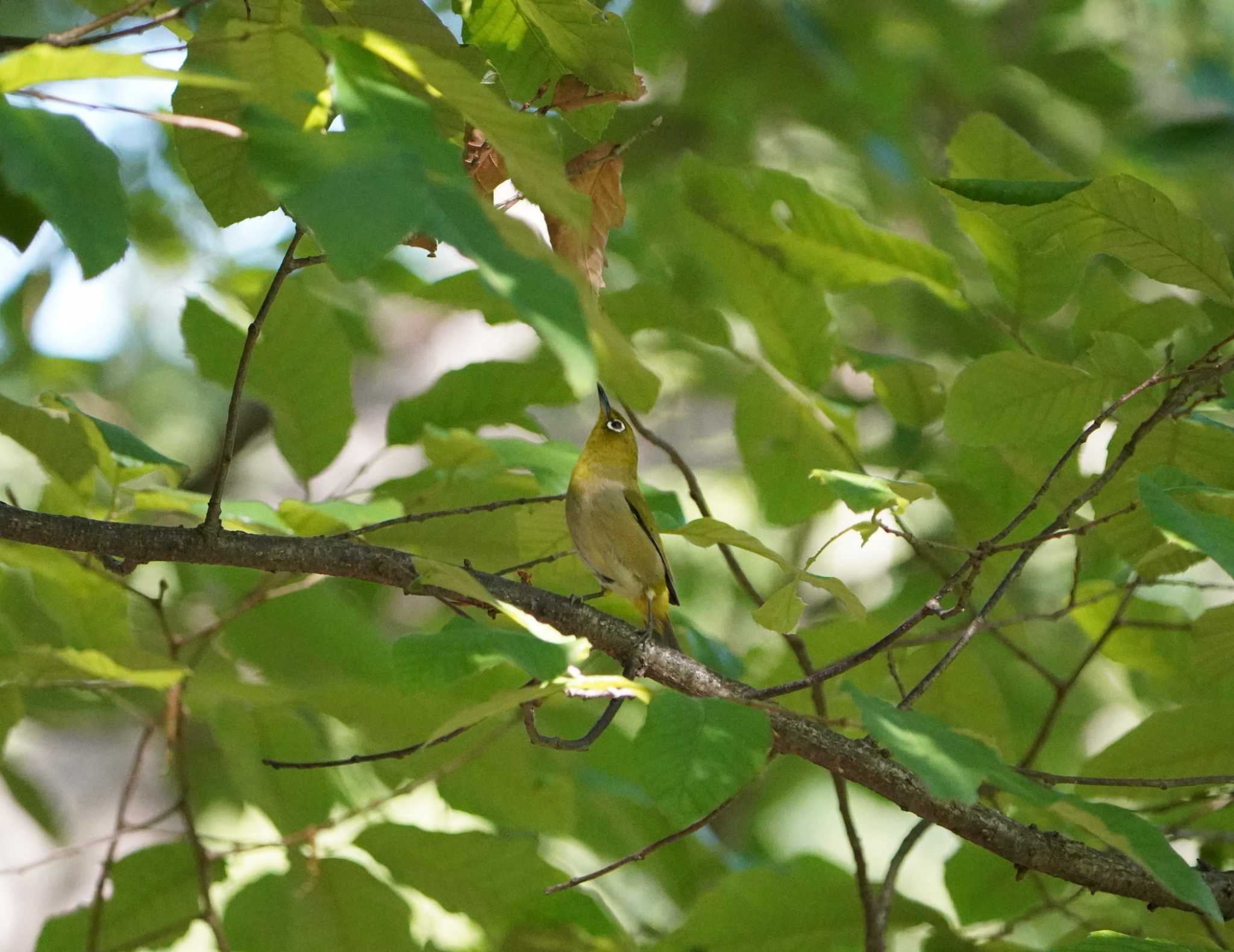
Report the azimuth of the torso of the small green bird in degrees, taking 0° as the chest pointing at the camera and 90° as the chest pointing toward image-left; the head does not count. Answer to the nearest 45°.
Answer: approximately 45°

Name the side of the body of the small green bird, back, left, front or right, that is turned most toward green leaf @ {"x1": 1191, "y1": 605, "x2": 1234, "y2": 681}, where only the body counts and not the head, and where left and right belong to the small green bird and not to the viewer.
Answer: left

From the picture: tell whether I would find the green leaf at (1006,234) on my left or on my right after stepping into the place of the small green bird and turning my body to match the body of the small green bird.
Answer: on my left

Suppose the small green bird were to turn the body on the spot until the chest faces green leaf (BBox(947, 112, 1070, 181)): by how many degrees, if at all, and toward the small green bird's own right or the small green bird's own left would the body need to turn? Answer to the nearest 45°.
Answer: approximately 90° to the small green bird's own left

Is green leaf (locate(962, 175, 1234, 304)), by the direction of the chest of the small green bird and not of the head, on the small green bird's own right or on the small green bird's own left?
on the small green bird's own left

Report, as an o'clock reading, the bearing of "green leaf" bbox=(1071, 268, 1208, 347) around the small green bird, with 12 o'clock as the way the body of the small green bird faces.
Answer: The green leaf is roughly at 8 o'clock from the small green bird.
